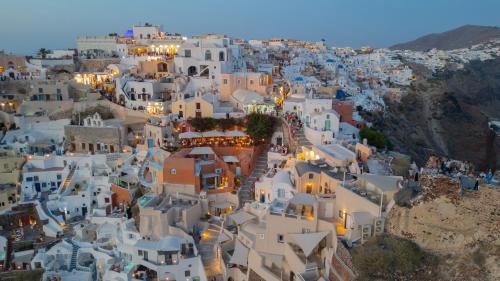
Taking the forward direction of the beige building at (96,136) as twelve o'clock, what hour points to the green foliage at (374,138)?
The green foliage is roughly at 10 o'clock from the beige building.

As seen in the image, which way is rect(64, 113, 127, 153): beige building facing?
toward the camera

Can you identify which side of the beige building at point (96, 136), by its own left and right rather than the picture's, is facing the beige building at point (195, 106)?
left

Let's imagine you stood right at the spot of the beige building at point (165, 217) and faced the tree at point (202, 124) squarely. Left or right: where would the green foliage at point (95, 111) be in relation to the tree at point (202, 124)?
left

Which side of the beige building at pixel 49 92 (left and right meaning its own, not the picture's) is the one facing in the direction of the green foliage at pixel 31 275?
front

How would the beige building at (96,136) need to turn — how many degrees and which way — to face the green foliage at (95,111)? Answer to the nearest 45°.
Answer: approximately 180°

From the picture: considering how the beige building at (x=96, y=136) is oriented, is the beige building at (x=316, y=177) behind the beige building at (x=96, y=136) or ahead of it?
ahead

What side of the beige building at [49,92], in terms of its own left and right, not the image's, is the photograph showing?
front

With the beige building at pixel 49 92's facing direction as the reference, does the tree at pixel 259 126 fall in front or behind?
in front

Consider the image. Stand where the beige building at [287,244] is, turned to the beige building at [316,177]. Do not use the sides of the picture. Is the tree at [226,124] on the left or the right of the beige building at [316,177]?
left

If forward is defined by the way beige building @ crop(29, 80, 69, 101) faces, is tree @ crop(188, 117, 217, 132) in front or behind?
in front

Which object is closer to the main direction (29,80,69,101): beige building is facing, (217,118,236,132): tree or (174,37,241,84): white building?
the tree

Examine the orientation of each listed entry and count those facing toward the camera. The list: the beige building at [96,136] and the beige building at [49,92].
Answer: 2
